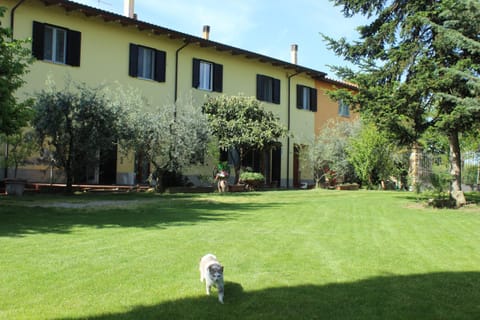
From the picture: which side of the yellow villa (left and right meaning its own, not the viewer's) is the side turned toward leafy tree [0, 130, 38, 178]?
right

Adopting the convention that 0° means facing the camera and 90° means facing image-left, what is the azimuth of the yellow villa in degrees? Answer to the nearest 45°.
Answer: approximately 315°

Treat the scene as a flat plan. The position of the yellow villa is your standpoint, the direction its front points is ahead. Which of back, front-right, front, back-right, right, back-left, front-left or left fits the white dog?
front-right

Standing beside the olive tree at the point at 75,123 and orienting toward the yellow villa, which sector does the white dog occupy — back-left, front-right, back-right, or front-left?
back-right

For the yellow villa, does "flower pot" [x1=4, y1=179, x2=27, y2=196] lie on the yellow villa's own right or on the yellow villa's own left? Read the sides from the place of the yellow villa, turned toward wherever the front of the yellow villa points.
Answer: on the yellow villa's own right
